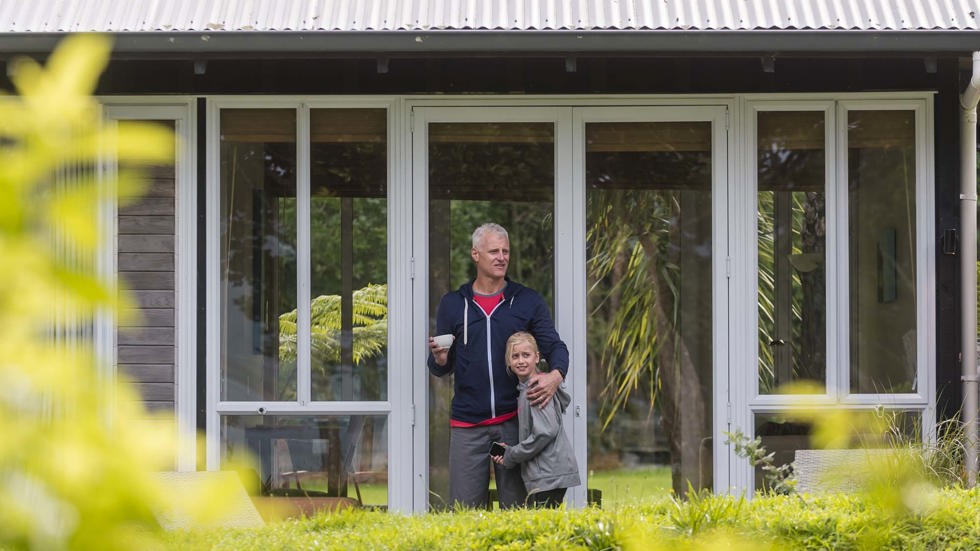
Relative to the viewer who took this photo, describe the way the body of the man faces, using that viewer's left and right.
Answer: facing the viewer

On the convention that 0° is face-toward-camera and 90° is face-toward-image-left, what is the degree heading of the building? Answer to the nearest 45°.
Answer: approximately 0°

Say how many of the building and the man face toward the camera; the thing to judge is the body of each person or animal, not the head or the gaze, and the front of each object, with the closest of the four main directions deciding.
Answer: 2

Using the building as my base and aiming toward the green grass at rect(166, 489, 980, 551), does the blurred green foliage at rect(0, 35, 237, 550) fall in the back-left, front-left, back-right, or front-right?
front-right

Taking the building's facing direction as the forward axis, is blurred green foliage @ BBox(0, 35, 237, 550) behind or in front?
in front

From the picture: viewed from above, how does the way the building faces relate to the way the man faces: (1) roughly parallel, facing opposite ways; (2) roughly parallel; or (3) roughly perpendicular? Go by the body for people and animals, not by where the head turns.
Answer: roughly parallel

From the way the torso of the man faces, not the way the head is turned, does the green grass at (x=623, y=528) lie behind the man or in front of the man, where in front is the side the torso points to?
in front

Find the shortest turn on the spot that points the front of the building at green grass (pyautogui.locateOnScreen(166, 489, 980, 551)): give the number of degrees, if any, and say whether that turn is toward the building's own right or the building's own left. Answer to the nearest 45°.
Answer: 0° — it already faces it
